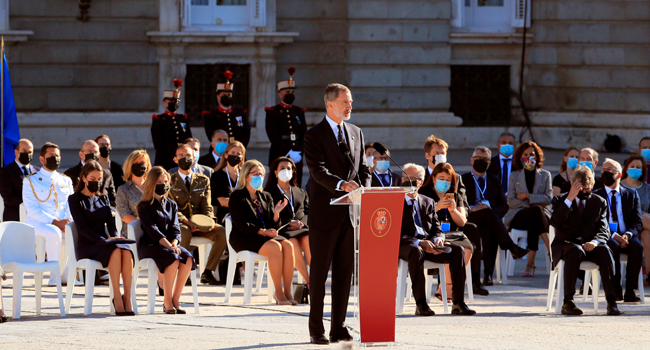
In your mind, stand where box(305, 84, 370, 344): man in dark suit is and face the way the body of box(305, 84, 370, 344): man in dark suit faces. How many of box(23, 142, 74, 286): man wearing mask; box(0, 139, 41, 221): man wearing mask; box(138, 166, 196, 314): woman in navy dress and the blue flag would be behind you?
4

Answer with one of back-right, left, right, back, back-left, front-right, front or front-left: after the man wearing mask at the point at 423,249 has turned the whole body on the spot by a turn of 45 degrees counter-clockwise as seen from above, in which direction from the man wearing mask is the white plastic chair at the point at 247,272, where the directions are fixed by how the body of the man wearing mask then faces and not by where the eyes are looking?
back

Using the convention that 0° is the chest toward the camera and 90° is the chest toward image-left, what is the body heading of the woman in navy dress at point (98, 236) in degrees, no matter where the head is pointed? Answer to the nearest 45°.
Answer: approximately 315°

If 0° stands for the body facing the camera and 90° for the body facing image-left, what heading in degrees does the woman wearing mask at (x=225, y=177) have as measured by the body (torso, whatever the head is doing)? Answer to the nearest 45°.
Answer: approximately 315°

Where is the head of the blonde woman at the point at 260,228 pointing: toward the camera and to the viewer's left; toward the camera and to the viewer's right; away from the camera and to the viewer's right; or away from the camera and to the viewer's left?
toward the camera and to the viewer's right

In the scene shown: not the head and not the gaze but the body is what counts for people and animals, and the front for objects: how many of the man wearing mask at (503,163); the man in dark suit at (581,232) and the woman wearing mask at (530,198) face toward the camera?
3

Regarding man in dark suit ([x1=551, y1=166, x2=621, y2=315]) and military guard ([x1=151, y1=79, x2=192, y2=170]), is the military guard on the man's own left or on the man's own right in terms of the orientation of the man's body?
on the man's own right

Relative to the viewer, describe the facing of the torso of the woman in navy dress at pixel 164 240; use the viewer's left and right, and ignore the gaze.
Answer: facing the viewer and to the right of the viewer

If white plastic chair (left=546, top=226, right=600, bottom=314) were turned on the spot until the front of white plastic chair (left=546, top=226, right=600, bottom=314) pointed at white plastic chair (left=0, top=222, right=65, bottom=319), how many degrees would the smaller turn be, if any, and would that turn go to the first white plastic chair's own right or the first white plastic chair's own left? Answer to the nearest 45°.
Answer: approximately 135° to the first white plastic chair's own right

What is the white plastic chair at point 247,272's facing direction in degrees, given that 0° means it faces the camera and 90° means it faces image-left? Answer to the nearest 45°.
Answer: approximately 315°

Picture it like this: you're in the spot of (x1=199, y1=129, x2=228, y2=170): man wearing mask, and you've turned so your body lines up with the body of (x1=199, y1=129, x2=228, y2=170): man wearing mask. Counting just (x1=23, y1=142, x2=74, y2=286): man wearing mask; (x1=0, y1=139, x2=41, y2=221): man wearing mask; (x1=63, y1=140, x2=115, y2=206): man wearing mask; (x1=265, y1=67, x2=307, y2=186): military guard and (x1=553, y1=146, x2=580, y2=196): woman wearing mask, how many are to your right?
3

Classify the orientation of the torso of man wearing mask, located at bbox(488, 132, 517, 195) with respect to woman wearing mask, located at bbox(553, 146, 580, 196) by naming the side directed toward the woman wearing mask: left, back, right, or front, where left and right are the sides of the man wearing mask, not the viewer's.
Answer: left
